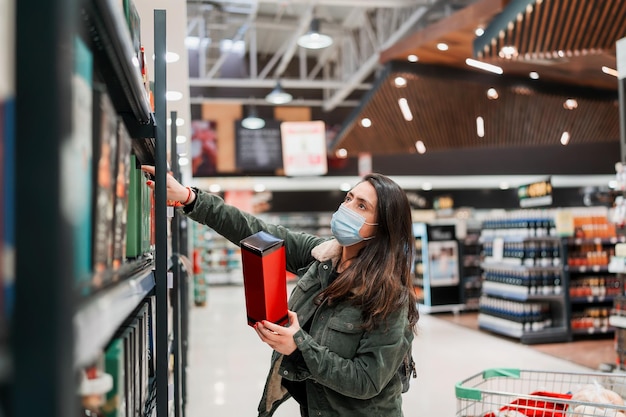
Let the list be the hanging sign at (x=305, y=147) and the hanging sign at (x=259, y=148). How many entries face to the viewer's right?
0

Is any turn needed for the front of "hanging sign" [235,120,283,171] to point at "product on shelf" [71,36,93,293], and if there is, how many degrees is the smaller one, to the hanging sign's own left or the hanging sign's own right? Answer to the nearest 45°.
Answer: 0° — it already faces it

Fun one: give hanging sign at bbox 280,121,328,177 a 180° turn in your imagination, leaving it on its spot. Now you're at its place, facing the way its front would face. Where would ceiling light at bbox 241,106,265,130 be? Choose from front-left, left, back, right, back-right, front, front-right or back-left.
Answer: front-left

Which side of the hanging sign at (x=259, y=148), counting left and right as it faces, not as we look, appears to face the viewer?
front

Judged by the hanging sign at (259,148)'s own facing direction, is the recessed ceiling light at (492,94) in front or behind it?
in front

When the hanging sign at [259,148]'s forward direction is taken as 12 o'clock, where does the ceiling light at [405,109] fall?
The ceiling light is roughly at 11 o'clock from the hanging sign.

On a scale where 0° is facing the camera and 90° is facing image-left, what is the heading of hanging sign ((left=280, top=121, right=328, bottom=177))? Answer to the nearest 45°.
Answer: approximately 0°

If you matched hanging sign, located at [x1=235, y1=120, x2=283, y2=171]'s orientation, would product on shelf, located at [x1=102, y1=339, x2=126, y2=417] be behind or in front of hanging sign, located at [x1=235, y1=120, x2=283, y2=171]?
in front

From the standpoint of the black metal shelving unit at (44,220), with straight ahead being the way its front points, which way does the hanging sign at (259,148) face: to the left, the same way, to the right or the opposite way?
to the right

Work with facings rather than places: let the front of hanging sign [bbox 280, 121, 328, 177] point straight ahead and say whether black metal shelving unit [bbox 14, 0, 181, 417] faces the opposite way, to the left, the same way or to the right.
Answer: to the left

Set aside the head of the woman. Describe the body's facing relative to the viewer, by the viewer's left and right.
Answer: facing the viewer and to the left of the viewer

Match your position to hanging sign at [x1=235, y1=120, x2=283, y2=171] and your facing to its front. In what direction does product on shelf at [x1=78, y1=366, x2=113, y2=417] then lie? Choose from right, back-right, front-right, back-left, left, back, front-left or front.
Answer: front

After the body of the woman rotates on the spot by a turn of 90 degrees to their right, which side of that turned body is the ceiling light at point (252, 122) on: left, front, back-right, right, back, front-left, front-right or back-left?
front-right

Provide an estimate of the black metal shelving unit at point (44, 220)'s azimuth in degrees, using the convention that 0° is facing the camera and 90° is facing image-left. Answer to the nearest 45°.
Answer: approximately 270°

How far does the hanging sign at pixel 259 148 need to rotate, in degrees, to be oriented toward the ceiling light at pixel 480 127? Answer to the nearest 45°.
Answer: approximately 45° to its left

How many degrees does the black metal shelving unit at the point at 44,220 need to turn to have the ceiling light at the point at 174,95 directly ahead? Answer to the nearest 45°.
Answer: approximately 90° to its left

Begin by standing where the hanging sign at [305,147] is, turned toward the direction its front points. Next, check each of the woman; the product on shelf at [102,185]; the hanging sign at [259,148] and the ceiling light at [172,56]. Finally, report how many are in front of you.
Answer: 3
